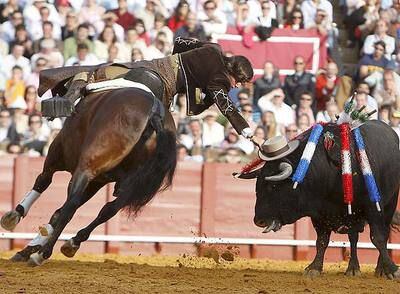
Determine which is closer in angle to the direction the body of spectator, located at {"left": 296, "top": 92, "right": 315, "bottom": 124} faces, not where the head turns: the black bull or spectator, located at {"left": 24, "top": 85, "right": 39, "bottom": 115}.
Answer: the black bull

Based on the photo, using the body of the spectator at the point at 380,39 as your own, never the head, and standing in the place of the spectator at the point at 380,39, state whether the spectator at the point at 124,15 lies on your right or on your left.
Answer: on your right

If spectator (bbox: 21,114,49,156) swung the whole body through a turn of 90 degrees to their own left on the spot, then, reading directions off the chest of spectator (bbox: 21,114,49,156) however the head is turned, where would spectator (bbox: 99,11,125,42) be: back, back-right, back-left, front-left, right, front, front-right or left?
front-left

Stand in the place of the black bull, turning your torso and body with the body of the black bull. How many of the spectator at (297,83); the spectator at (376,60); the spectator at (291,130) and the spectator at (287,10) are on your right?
4

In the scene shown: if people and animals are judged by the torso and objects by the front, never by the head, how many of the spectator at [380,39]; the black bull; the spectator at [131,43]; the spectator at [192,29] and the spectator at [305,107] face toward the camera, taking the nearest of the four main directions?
4

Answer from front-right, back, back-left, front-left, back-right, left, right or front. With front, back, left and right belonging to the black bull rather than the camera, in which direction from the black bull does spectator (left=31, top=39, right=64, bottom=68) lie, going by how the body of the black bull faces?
front-right

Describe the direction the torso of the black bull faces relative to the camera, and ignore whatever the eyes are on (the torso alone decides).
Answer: to the viewer's left

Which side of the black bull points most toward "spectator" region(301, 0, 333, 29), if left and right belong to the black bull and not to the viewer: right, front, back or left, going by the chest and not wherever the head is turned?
right

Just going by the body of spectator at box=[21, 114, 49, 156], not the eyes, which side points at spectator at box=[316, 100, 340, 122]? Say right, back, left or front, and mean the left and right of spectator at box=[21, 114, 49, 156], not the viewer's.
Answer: left
